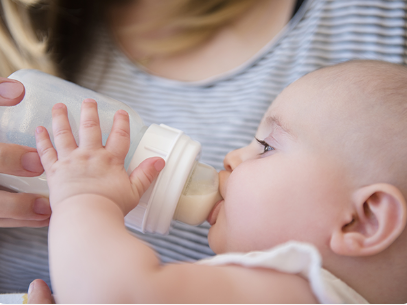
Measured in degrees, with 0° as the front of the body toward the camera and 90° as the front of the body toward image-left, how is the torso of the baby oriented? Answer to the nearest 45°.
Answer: approximately 90°
